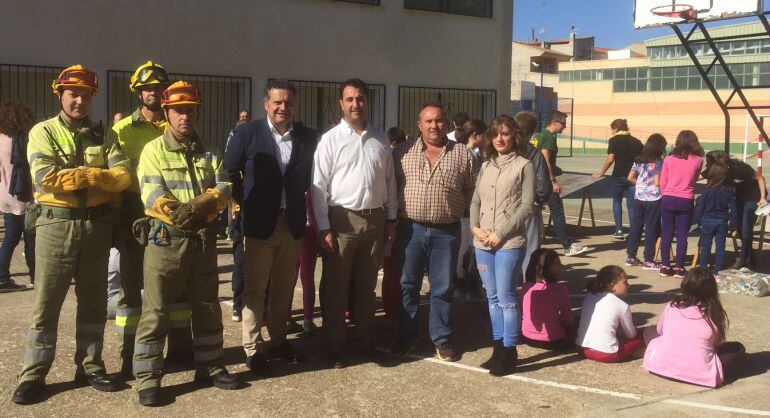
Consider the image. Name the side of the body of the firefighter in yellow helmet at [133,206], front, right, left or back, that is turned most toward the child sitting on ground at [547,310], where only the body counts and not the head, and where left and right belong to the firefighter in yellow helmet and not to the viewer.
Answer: left

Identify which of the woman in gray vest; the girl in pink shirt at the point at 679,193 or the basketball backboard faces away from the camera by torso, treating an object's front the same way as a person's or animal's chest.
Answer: the girl in pink shirt

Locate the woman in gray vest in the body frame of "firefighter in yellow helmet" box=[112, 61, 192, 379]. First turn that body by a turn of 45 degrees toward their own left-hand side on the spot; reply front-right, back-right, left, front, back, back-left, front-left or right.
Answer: front-left

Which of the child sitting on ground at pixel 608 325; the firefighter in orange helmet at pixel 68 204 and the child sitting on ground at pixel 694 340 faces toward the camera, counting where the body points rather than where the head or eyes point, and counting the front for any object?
the firefighter in orange helmet

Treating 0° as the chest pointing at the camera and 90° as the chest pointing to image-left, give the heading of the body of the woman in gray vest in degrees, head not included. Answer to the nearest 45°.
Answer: approximately 45°

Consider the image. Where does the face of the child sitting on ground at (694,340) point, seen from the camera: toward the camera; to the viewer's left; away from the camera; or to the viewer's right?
away from the camera

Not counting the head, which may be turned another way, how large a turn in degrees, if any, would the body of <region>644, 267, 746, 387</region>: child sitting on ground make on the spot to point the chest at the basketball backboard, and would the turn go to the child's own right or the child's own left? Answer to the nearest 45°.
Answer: approximately 45° to the child's own left

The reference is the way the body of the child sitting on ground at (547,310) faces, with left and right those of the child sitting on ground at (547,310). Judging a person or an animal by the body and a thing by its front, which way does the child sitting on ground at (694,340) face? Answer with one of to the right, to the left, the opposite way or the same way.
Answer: the same way

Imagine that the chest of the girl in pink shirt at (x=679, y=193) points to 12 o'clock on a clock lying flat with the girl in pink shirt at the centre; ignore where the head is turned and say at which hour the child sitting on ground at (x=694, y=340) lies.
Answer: The child sitting on ground is roughly at 6 o'clock from the girl in pink shirt.

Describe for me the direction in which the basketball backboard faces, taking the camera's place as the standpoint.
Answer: facing the viewer and to the left of the viewer

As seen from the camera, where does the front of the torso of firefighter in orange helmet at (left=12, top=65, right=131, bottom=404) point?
toward the camera

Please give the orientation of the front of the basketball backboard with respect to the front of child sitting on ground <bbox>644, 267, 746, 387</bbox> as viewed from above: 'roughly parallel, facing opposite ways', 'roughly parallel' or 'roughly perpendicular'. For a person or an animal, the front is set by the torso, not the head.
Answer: roughly parallel, facing opposite ways
